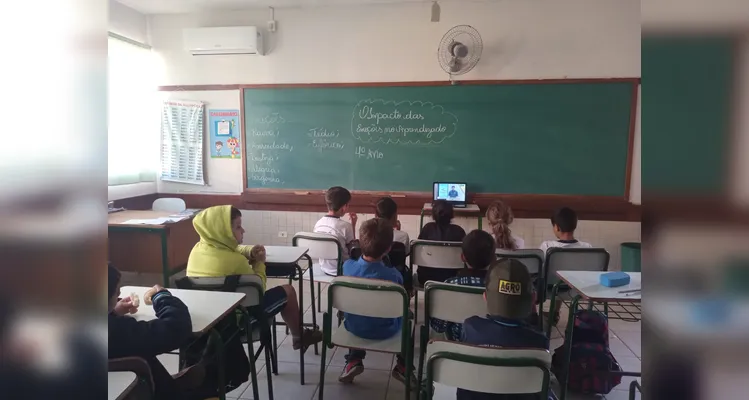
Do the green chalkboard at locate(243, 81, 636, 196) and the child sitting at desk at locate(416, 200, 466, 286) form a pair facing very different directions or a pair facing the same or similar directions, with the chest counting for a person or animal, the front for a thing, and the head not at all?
very different directions

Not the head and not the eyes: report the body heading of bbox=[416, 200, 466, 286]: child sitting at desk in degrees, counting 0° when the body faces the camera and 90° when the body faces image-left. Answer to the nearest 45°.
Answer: approximately 180°

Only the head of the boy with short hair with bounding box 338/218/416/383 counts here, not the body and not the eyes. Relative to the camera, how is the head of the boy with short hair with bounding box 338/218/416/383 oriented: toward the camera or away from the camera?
away from the camera

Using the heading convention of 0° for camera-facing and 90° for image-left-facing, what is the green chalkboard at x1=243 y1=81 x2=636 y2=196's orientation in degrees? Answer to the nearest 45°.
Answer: approximately 0°

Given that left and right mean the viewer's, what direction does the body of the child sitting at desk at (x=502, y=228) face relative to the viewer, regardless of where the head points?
facing away from the viewer

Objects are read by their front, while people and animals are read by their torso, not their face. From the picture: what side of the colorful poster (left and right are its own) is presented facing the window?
right

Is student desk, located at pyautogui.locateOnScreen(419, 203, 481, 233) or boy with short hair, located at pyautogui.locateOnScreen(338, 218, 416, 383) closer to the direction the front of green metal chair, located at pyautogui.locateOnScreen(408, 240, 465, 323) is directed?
the student desk

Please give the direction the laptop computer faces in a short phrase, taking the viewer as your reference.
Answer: facing the viewer

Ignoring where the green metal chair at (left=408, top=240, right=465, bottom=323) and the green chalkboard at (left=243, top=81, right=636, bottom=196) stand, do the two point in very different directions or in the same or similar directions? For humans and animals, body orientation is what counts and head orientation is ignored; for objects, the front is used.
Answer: very different directions

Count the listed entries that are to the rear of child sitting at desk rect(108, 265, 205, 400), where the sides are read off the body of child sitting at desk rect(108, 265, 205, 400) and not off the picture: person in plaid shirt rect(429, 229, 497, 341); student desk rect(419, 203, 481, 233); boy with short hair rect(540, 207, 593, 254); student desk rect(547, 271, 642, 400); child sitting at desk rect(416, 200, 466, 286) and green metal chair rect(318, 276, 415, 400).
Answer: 0

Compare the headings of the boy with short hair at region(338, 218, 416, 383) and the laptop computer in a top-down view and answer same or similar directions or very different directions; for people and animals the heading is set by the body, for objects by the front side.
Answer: very different directions

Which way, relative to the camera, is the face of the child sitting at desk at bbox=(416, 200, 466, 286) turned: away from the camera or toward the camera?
away from the camera

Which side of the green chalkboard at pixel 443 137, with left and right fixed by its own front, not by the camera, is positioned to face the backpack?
front
